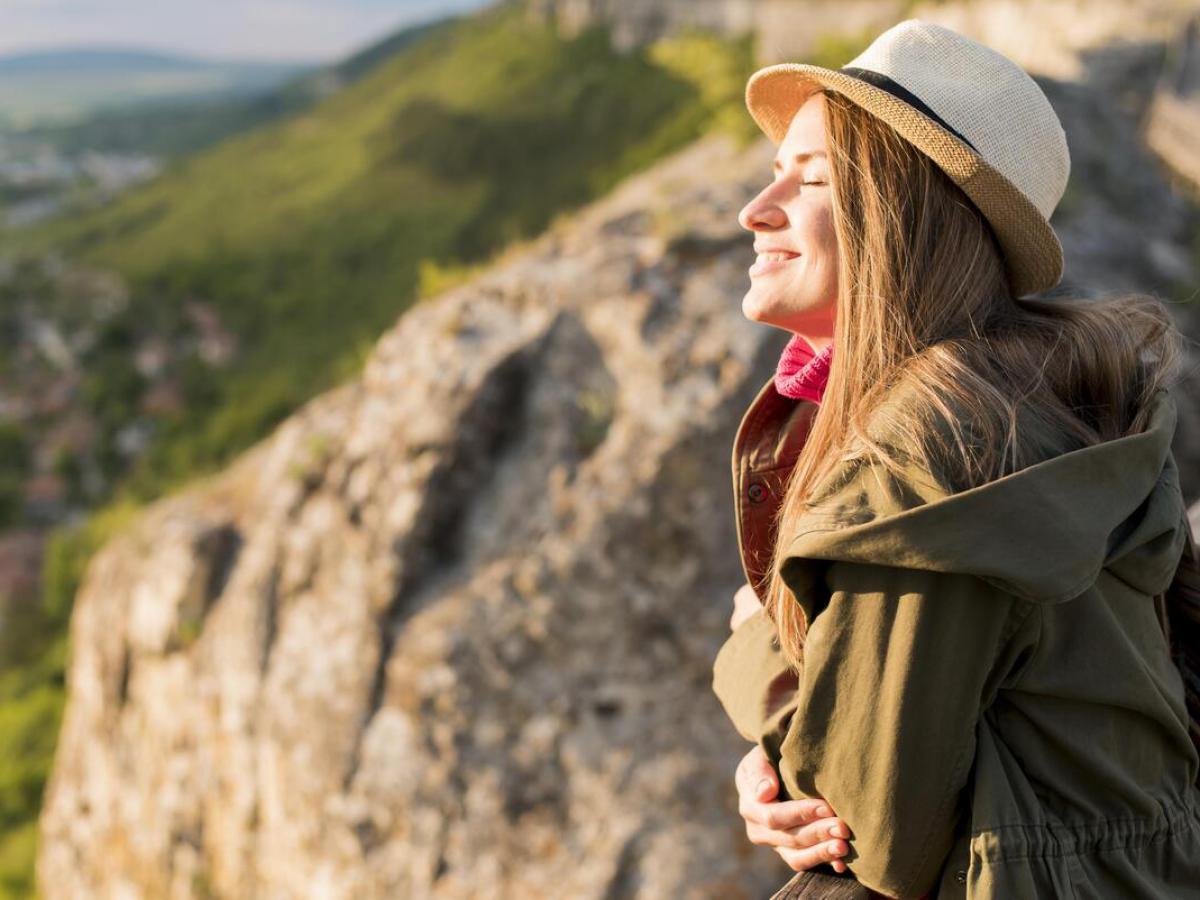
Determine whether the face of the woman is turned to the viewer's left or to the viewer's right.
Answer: to the viewer's left

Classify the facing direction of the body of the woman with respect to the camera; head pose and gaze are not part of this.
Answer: to the viewer's left
